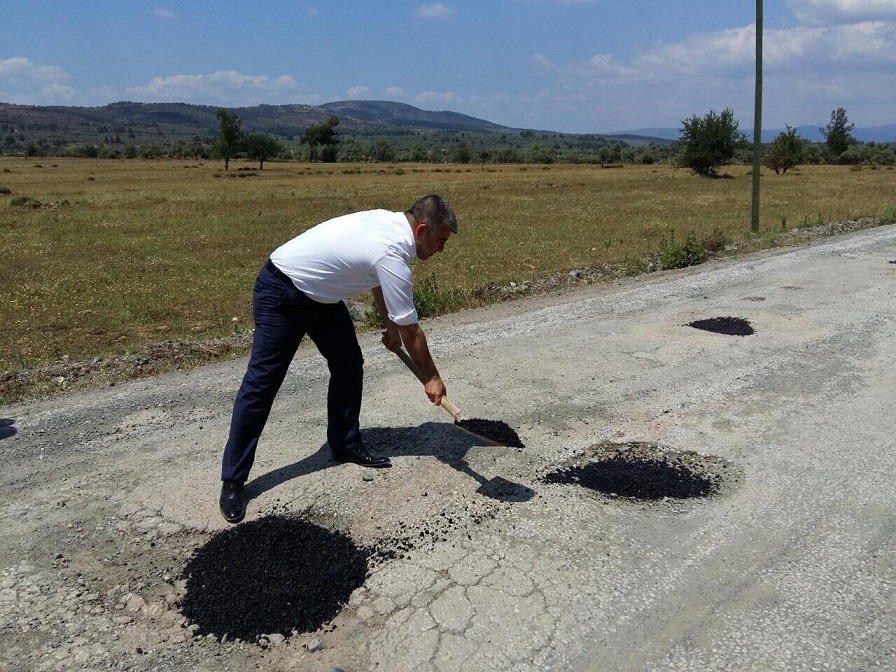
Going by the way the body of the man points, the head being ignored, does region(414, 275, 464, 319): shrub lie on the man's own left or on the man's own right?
on the man's own left

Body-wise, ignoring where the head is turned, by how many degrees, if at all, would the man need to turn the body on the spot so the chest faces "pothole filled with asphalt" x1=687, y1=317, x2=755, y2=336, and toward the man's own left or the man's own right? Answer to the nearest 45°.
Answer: approximately 45° to the man's own left

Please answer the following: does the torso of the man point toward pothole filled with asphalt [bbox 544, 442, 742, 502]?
yes

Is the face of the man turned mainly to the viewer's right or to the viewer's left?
to the viewer's right

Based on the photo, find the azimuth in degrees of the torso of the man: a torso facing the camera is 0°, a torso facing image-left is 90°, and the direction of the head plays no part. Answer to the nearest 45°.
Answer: approximately 270°
